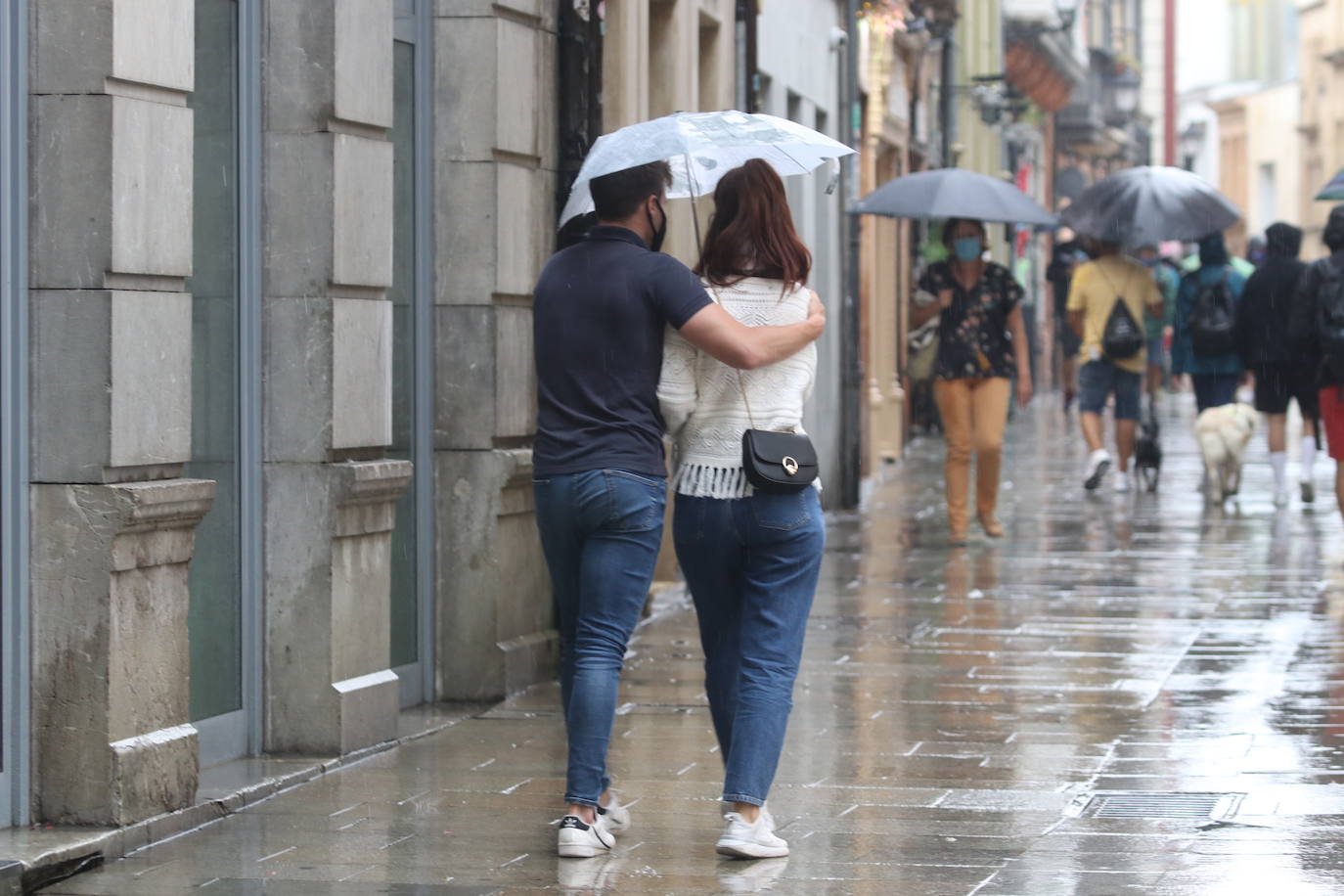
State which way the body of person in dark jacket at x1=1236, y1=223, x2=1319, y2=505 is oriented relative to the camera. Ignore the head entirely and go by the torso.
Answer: away from the camera

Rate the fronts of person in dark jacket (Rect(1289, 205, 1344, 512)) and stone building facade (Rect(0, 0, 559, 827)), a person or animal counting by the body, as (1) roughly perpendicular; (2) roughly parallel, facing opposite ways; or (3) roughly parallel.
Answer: roughly perpendicular

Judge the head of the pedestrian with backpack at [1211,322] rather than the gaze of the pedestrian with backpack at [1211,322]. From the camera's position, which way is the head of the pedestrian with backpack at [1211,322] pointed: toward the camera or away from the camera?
away from the camera

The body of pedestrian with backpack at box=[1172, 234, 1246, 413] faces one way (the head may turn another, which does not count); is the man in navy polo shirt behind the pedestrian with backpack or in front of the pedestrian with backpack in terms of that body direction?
behind

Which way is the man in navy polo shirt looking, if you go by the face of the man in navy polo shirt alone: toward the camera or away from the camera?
away from the camera

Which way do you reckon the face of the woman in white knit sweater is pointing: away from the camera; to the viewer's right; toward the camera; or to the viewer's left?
away from the camera

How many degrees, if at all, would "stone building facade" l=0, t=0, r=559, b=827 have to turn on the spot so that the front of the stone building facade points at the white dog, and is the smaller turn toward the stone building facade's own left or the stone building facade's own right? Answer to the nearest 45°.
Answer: approximately 90° to the stone building facade's own left

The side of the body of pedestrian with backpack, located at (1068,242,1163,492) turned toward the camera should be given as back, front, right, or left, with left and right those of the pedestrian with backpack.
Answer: back

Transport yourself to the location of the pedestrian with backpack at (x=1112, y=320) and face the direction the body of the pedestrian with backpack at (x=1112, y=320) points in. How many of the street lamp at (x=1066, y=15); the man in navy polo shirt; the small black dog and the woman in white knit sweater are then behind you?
2

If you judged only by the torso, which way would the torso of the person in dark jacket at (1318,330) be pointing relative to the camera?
away from the camera

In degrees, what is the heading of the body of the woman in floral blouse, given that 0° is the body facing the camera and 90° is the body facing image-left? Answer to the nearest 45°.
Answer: approximately 0°
